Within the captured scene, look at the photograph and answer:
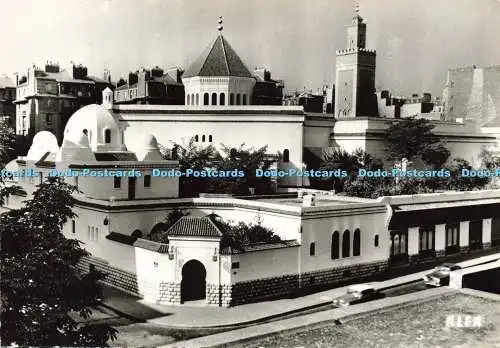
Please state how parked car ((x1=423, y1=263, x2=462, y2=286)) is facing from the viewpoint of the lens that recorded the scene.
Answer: facing the viewer and to the left of the viewer

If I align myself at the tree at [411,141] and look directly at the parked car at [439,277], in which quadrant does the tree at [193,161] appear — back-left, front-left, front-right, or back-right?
front-right

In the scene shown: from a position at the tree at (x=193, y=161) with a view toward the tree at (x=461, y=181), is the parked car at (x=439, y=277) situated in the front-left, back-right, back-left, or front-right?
front-right

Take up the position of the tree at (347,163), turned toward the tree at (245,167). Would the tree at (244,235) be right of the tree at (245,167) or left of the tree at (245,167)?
left

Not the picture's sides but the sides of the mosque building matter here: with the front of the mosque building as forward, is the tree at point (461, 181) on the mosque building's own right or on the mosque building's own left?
on the mosque building's own left

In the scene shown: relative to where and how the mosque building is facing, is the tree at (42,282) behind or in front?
in front

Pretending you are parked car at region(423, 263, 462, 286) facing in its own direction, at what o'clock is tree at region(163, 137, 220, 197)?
The tree is roughly at 2 o'clock from the parked car.

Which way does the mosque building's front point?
toward the camera

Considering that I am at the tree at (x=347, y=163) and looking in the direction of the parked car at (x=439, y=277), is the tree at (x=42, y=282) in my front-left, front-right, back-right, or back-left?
front-right

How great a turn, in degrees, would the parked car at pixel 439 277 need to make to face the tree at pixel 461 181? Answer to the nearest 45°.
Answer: approximately 135° to its right
